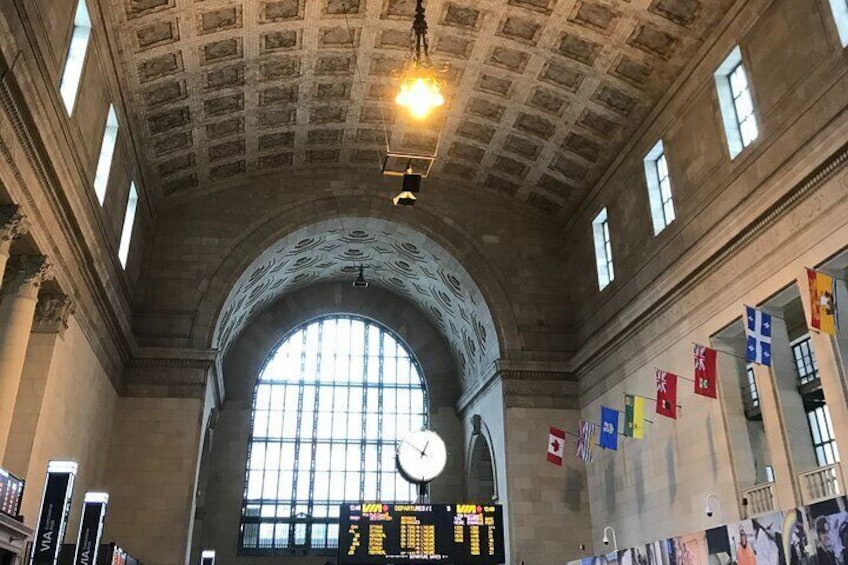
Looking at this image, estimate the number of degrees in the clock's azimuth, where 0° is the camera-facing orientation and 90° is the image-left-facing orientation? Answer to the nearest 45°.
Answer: approximately 0°

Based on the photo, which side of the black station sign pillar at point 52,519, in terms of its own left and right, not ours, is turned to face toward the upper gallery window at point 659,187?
left

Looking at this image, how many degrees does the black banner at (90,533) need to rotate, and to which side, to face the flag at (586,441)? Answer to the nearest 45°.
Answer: approximately 90° to its left

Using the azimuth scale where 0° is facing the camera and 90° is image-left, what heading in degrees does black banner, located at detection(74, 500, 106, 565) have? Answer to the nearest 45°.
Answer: approximately 0°

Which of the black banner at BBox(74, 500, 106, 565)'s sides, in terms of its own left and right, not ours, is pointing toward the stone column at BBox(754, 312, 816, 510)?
left

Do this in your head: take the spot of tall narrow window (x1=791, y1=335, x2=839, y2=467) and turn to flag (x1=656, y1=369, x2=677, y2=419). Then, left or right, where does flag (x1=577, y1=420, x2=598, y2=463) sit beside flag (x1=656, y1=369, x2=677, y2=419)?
right

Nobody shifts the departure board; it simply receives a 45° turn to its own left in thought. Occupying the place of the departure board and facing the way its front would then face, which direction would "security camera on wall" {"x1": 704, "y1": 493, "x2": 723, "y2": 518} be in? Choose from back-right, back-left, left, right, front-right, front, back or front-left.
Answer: front-left
